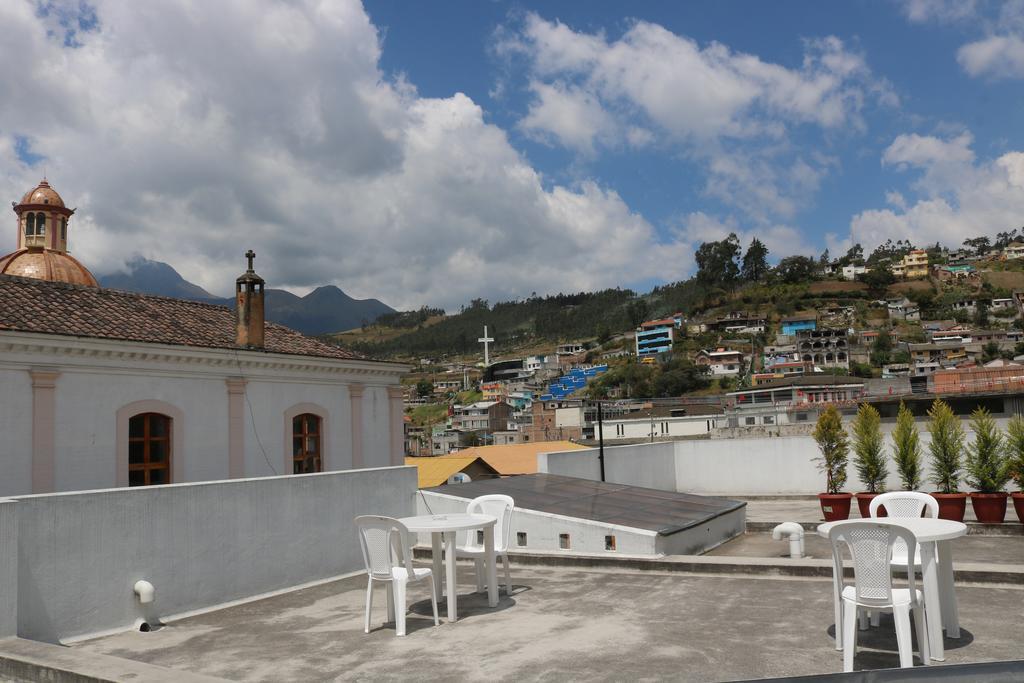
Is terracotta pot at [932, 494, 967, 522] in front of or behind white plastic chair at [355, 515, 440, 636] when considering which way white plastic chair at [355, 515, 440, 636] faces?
in front

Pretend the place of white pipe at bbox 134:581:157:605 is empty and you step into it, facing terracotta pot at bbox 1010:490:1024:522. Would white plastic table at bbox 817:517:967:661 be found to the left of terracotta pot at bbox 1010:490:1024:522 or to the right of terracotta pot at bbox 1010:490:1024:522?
right

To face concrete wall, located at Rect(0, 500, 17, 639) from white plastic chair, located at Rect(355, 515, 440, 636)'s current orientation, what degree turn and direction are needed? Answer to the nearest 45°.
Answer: approximately 135° to its left

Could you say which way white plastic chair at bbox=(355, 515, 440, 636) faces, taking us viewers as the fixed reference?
facing away from the viewer and to the right of the viewer

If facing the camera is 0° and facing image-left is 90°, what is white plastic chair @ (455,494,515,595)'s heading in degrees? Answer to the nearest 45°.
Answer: approximately 45°

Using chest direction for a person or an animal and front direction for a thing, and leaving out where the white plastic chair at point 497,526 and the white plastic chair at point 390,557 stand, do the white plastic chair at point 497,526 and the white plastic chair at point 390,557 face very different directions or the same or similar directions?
very different directions

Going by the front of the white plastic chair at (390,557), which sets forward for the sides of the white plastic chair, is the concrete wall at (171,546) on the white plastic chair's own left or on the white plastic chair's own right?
on the white plastic chair's own left

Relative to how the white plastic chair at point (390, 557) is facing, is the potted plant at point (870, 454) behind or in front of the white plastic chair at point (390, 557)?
in front

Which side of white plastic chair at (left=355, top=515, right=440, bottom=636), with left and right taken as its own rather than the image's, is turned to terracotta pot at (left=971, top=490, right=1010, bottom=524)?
front

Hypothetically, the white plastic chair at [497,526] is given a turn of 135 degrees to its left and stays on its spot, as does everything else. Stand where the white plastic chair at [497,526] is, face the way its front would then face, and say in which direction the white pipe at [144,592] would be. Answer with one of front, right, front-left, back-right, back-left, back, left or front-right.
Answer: back

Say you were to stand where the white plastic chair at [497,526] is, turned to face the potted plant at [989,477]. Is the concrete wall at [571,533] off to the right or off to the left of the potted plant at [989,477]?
left

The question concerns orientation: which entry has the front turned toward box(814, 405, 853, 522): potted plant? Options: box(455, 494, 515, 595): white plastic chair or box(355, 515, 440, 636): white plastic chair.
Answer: box(355, 515, 440, 636): white plastic chair
